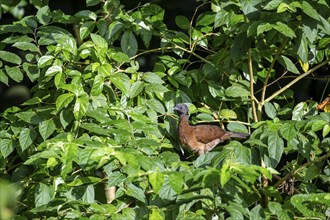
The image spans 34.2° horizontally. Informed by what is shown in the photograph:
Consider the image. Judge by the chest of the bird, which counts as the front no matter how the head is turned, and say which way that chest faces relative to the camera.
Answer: to the viewer's left
